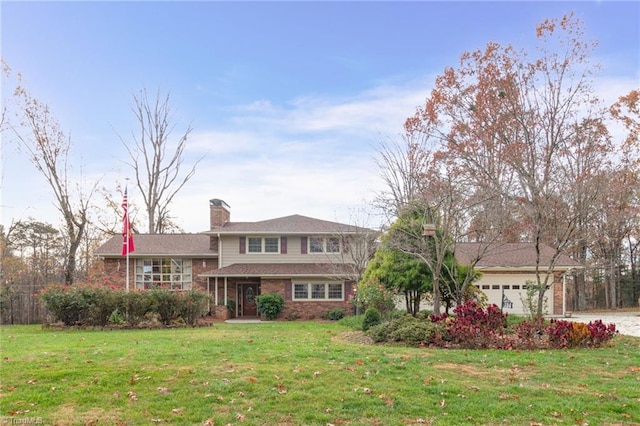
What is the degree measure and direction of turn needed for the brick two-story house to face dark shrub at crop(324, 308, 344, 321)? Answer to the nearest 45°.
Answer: approximately 45° to its left

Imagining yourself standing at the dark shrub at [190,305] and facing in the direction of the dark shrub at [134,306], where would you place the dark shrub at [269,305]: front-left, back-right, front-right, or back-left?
back-right

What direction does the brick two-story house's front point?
toward the camera

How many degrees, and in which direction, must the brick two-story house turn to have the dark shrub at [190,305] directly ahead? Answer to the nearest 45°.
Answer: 0° — it already faces it

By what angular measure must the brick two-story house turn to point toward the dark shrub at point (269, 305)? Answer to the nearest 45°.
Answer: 0° — it already faces it

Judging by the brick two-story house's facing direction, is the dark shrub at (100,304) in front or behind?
in front
